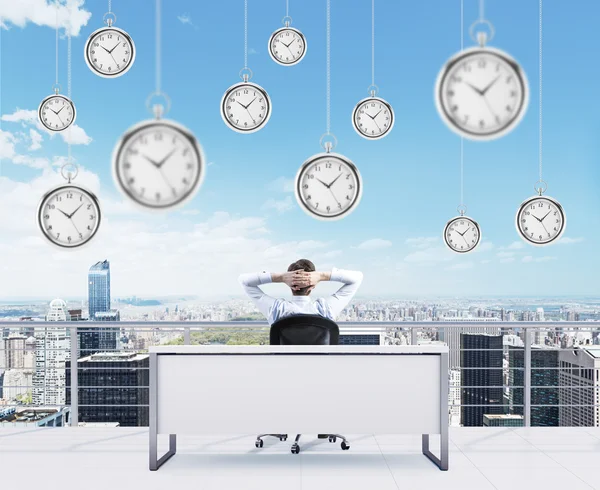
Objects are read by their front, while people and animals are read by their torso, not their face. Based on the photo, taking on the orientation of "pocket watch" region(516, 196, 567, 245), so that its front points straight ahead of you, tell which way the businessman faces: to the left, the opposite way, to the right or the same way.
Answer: the opposite way

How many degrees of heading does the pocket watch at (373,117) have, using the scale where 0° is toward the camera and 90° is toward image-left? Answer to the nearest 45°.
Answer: approximately 0°

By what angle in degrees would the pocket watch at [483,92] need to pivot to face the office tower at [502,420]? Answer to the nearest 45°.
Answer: approximately 180°

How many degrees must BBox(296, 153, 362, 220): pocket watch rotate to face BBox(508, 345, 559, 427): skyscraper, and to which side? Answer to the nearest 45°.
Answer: approximately 135° to its left

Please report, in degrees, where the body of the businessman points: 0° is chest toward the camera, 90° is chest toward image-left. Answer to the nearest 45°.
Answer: approximately 180°
